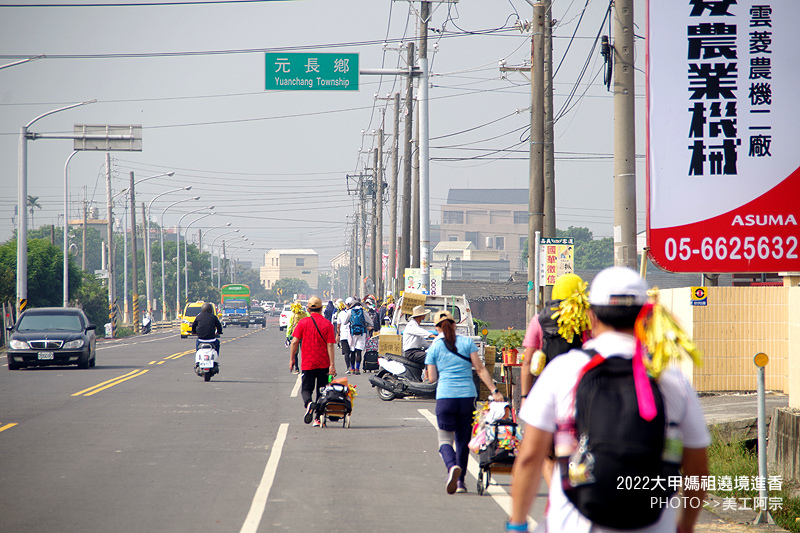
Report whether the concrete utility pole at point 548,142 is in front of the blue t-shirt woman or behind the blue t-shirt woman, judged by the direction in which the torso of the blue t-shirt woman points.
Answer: in front

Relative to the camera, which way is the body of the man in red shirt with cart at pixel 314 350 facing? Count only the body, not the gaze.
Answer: away from the camera

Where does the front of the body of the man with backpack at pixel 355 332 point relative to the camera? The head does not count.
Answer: away from the camera

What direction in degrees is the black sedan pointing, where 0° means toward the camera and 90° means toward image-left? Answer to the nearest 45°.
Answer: approximately 0°

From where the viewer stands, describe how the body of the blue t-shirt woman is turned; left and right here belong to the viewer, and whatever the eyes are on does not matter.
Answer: facing away from the viewer

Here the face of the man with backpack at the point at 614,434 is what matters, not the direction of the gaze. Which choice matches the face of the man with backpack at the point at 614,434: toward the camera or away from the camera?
away from the camera

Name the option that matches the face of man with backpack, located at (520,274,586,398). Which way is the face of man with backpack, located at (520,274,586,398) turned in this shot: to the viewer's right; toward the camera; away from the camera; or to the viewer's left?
away from the camera

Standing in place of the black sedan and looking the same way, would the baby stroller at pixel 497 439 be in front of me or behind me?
in front

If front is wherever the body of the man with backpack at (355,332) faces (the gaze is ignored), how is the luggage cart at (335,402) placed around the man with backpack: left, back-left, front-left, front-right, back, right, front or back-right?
back
